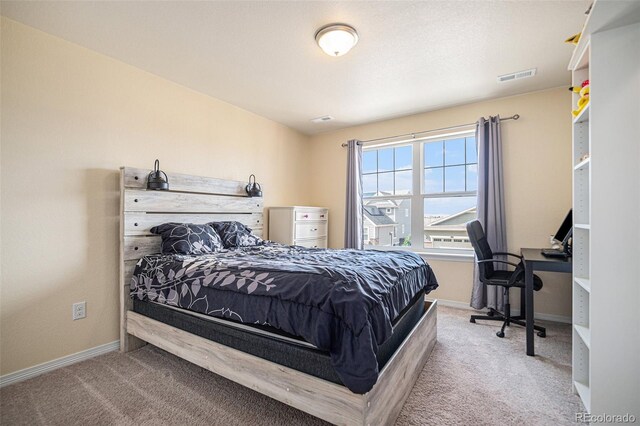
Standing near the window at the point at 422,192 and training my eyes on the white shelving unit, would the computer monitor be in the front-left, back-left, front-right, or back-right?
front-left

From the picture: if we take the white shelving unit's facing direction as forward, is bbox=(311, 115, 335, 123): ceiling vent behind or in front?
in front

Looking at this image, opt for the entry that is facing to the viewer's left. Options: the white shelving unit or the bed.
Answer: the white shelving unit

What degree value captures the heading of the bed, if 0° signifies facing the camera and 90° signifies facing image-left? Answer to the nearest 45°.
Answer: approximately 315°

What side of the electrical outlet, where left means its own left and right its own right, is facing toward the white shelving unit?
front

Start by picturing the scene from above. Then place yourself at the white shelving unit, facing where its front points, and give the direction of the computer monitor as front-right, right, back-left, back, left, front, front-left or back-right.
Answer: right

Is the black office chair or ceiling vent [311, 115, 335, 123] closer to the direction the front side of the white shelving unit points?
the ceiling vent

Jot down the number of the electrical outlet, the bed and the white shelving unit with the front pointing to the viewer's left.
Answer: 1

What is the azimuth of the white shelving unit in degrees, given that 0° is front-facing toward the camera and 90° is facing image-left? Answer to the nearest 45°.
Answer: approximately 90°

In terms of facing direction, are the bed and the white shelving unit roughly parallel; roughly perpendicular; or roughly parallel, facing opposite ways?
roughly parallel, facing opposite ways

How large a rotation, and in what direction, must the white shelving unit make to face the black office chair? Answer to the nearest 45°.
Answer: approximately 45° to its right

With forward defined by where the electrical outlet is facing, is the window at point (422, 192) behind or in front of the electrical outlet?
in front

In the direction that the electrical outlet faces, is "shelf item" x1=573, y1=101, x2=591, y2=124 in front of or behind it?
in front
